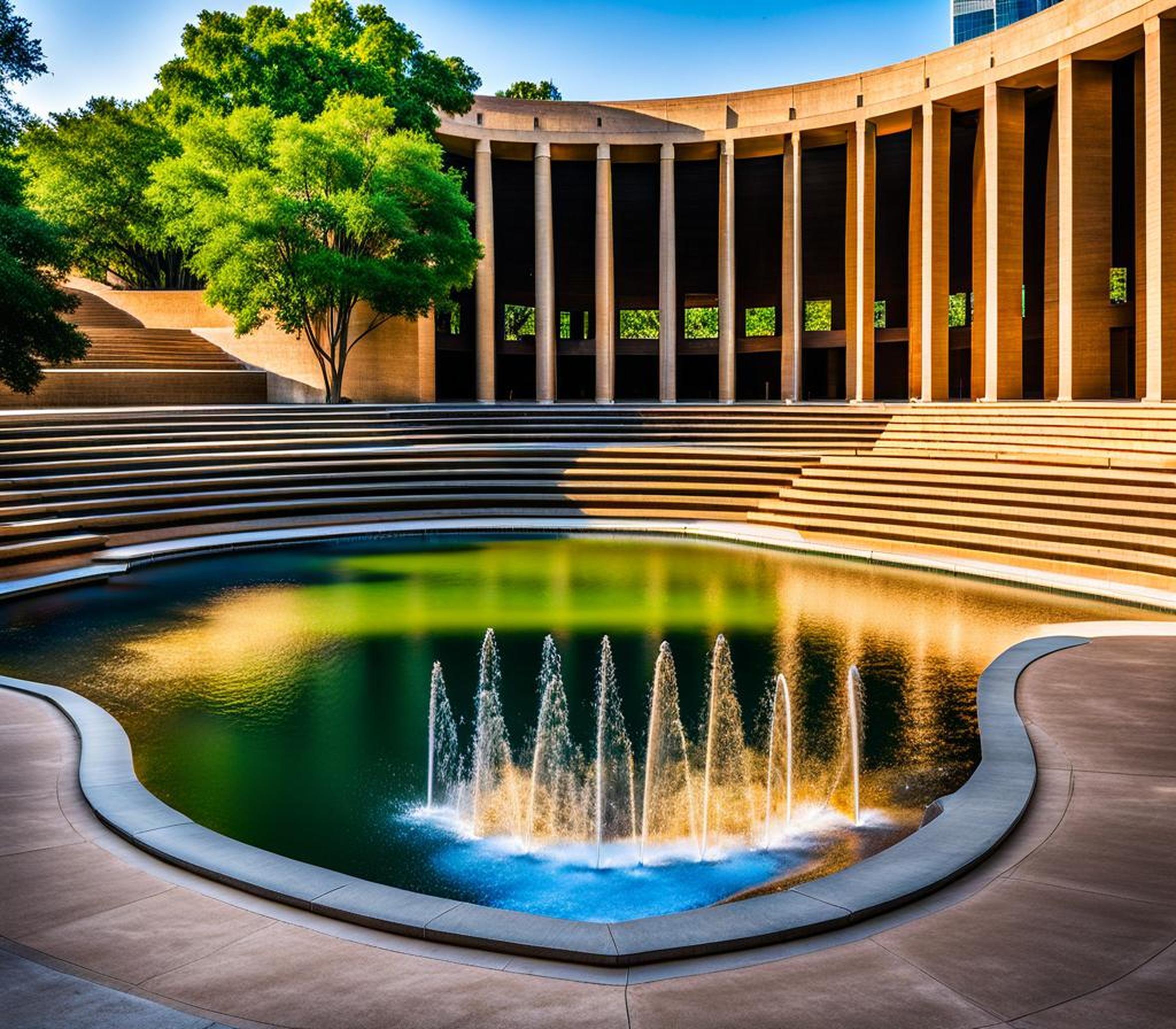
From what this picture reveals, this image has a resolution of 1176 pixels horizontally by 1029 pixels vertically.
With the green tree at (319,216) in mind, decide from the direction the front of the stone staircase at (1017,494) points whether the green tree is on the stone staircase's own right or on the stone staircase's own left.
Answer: on the stone staircase's own right

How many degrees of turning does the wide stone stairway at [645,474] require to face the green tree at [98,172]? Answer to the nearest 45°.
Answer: approximately 135° to its right

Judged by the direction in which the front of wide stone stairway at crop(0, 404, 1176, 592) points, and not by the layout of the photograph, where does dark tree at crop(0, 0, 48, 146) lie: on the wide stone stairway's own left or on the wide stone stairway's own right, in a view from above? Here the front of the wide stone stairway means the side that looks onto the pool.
on the wide stone stairway's own right

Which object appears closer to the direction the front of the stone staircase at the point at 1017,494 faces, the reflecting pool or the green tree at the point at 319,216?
the reflecting pool

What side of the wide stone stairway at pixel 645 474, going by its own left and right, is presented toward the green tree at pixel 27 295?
right
